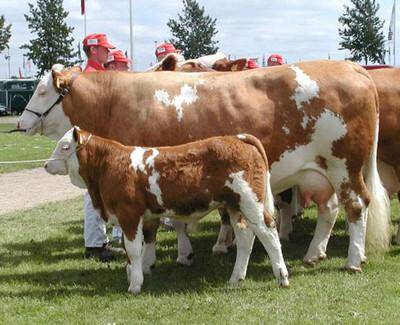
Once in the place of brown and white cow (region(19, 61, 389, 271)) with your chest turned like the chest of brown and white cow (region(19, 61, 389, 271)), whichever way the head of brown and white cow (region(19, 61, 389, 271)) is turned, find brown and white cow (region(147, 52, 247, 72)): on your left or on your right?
on your right

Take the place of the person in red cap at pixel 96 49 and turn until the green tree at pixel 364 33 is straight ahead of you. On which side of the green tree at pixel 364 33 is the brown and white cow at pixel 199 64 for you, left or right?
right

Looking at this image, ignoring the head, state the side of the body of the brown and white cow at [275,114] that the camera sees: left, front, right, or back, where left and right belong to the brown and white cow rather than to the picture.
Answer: left

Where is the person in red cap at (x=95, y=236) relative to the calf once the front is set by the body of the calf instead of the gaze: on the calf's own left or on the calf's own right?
on the calf's own right

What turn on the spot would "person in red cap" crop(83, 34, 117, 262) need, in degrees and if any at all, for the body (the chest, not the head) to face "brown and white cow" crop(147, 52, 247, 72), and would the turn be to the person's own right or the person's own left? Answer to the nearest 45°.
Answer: approximately 45° to the person's own left

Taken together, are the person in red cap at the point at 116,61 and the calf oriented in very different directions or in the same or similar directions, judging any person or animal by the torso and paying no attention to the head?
very different directions

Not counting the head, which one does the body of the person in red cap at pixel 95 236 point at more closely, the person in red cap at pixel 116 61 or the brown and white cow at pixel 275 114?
the brown and white cow

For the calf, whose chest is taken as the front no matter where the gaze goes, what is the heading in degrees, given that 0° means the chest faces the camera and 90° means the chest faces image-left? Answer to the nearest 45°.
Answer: approximately 90°
